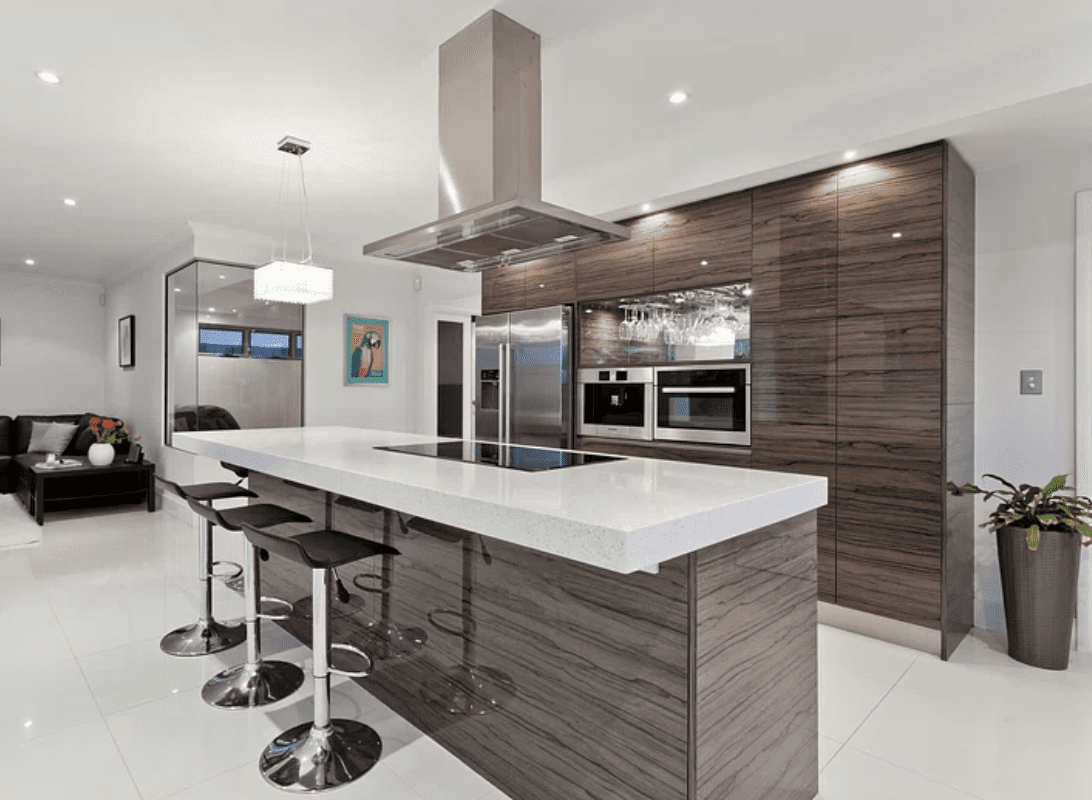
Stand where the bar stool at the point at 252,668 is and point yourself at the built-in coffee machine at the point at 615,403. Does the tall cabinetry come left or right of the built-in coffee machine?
right

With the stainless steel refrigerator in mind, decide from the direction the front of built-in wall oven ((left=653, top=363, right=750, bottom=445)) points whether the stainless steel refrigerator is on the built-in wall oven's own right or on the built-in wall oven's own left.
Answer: on the built-in wall oven's own right

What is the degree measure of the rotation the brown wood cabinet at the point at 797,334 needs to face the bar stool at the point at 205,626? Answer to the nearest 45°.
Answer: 0° — it already faces it

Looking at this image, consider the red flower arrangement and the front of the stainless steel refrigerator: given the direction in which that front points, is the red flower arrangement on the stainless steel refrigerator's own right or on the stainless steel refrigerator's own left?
on the stainless steel refrigerator's own right
